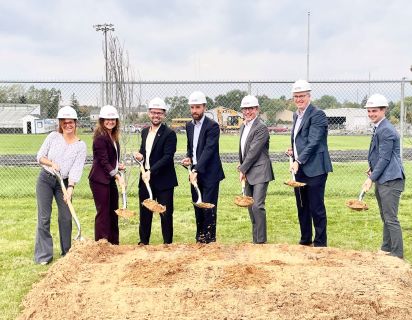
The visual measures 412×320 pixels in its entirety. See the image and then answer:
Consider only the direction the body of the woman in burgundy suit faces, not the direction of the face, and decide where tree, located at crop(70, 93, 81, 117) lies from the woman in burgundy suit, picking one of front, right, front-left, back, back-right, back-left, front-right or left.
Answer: back-left

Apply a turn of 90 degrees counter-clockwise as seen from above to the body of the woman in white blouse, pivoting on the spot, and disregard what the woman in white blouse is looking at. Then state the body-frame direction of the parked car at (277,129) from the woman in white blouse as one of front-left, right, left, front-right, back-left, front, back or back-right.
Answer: front-left

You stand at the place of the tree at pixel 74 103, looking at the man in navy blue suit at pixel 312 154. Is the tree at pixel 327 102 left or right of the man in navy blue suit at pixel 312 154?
left

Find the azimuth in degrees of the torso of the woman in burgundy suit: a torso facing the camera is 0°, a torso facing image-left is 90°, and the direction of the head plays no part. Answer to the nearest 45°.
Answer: approximately 315°

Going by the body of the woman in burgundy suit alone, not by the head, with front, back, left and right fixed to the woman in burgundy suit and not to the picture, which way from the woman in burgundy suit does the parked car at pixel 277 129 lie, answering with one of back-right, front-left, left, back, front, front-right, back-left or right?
left

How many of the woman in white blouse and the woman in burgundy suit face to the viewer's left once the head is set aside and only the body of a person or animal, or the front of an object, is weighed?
0

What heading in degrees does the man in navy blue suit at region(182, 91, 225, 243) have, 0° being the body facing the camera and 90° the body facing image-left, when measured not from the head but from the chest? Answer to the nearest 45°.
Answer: approximately 45°

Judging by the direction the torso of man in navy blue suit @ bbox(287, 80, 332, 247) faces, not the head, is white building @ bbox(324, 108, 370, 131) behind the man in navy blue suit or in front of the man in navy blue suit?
behind

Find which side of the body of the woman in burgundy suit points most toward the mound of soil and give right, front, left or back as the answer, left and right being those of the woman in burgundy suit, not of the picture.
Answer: front

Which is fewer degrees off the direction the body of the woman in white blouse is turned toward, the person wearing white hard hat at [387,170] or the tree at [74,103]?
the person wearing white hard hat

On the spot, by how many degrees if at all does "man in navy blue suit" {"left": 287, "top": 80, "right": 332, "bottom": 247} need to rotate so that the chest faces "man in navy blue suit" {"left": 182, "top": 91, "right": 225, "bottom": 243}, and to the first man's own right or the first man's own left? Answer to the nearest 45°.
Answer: approximately 45° to the first man's own right

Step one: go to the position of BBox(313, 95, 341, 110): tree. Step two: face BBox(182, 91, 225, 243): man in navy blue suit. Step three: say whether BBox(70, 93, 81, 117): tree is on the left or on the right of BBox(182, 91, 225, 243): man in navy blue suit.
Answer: right
